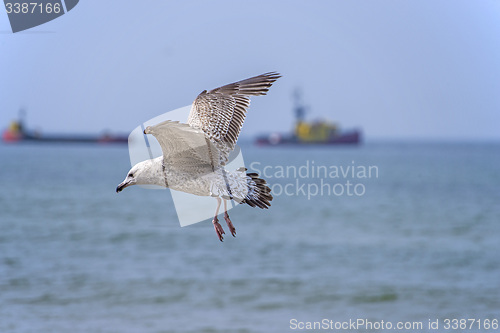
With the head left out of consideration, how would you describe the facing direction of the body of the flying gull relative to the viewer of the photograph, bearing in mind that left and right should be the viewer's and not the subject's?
facing to the left of the viewer
